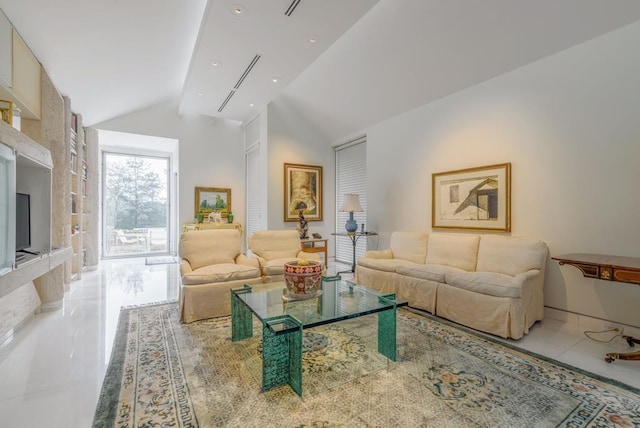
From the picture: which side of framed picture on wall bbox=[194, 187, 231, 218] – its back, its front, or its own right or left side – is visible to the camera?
front

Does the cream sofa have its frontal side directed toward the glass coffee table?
yes

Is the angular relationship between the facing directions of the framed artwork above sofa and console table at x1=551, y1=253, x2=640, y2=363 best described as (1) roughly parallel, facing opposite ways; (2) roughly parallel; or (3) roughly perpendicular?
roughly parallel

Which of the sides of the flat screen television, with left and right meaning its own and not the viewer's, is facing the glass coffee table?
front

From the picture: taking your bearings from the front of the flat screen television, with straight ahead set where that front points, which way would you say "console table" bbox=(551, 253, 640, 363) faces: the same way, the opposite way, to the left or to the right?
the opposite way

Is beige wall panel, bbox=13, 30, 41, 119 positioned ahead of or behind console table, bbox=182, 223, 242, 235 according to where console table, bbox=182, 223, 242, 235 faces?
ahead

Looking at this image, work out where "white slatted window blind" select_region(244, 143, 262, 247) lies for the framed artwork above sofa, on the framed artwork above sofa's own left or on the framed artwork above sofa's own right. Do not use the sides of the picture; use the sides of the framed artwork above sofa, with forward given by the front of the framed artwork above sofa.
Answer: on the framed artwork above sofa's own right

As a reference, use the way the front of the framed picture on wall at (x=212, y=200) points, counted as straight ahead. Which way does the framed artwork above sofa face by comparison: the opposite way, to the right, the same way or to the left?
to the right

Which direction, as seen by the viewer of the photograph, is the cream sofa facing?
facing the viewer and to the left of the viewer

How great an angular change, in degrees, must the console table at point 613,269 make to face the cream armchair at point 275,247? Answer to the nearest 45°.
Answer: approximately 45° to its right

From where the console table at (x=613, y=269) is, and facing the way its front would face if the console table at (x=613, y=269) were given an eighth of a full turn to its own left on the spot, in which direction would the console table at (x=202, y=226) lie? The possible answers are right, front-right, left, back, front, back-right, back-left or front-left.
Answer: right

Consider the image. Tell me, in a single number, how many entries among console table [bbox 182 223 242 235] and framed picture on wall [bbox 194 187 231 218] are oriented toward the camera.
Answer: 2

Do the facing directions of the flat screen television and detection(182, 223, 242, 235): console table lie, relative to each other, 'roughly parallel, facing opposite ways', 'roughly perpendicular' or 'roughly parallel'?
roughly perpendicular

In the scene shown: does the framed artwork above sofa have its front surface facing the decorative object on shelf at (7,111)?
yes

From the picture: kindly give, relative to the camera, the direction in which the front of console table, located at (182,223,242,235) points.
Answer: facing the viewer

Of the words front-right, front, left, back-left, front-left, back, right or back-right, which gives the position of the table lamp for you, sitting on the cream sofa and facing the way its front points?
right

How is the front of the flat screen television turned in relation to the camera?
facing the viewer and to the right of the viewer

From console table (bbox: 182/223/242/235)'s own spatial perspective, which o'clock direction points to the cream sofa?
The cream sofa is roughly at 11 o'clock from the console table.
